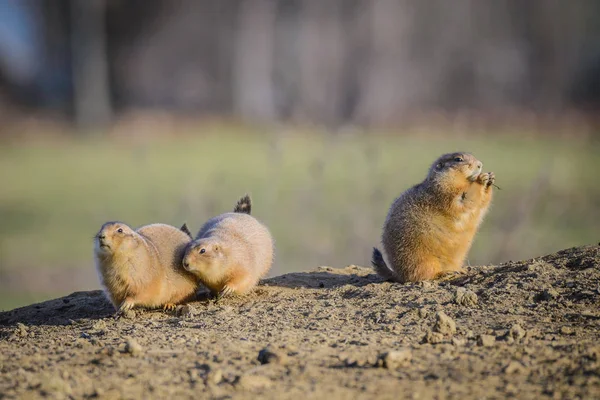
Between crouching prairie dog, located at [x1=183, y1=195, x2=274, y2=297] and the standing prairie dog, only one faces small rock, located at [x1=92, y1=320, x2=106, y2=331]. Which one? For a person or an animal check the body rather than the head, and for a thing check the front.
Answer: the crouching prairie dog

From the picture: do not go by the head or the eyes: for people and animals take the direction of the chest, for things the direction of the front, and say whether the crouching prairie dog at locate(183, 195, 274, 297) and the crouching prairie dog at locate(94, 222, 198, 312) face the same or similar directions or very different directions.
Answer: same or similar directions

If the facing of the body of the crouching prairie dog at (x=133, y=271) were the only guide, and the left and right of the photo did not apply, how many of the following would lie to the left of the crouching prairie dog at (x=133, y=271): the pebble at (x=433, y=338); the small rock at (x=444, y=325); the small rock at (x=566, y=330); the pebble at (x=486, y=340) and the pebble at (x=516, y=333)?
5

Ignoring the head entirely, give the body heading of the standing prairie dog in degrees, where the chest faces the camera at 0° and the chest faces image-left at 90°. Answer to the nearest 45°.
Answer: approximately 270°

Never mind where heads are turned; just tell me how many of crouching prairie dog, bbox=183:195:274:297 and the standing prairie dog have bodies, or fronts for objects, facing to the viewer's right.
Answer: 1

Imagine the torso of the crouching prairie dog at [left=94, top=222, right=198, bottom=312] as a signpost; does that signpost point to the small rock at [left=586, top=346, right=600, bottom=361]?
no

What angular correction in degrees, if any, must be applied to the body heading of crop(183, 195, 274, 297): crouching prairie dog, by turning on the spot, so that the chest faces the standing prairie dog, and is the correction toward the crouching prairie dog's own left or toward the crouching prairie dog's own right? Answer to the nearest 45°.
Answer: approximately 135° to the crouching prairie dog's own left

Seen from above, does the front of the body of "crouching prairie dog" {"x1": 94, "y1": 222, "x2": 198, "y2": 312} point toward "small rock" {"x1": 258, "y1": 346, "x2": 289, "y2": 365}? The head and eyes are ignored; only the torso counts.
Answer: no

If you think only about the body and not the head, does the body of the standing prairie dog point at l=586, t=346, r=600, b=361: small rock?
no

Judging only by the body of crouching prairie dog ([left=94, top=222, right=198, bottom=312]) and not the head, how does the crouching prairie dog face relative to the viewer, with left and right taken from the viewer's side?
facing the viewer and to the left of the viewer

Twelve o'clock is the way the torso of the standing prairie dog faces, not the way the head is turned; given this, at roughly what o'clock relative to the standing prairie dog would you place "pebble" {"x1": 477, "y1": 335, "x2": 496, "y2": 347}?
The pebble is roughly at 3 o'clock from the standing prairie dog.

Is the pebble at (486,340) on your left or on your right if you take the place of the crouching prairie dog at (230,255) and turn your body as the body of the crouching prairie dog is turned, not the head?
on your left

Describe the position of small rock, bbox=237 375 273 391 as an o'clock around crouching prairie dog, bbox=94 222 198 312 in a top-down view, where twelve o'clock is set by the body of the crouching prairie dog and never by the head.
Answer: The small rock is roughly at 10 o'clock from the crouching prairie dog.

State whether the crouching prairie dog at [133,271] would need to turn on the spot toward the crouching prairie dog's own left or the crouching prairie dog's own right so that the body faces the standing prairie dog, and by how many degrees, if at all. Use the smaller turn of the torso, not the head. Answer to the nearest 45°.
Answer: approximately 135° to the crouching prairie dog's own left

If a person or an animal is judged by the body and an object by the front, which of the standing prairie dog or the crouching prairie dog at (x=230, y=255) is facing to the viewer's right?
the standing prairie dog

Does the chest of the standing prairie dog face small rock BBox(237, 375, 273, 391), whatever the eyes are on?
no

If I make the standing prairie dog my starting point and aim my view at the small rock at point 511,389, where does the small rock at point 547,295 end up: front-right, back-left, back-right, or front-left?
front-left
